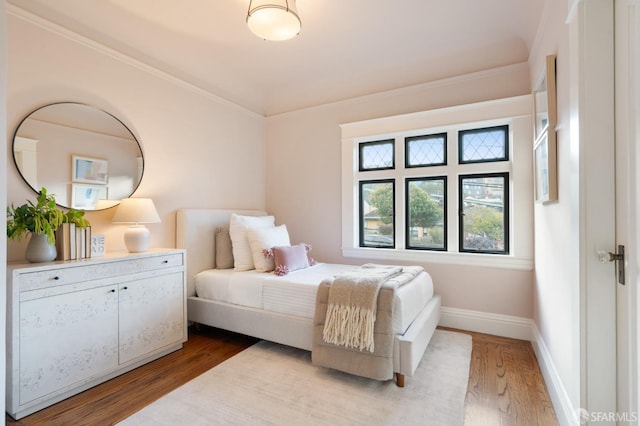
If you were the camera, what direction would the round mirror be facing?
facing the viewer and to the right of the viewer

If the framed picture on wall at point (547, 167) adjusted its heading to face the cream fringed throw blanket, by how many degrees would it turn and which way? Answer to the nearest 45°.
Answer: approximately 45° to its left

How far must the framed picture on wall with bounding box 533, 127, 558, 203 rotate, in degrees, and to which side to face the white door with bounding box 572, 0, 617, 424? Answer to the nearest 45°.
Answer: approximately 90° to its left

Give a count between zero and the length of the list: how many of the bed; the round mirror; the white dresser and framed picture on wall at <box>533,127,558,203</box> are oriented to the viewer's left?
1

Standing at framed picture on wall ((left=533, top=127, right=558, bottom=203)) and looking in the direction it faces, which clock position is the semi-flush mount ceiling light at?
The semi-flush mount ceiling light is roughly at 11 o'clock from the framed picture on wall.

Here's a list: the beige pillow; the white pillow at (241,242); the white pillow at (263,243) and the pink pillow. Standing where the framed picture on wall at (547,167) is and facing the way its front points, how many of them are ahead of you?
4

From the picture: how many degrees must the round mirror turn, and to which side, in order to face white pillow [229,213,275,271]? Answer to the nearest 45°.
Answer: approximately 45° to its left

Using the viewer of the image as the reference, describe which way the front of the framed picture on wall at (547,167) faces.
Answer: facing to the left of the viewer

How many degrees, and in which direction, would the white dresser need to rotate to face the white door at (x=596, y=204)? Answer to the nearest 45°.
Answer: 0° — it already faces it

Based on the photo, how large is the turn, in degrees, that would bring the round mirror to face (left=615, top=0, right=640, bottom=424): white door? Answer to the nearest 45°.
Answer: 0° — it already faces it

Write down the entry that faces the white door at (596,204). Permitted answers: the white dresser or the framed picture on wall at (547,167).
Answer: the white dresser

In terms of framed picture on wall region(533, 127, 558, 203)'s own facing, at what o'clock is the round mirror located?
The round mirror is roughly at 11 o'clock from the framed picture on wall.

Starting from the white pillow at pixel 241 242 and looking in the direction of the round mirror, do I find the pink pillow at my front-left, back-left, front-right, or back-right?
back-left
